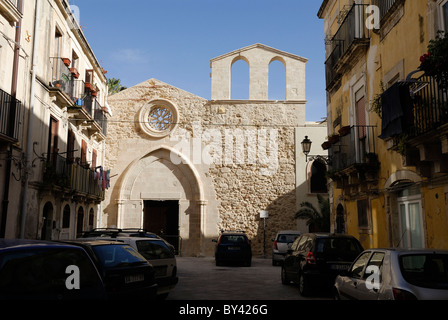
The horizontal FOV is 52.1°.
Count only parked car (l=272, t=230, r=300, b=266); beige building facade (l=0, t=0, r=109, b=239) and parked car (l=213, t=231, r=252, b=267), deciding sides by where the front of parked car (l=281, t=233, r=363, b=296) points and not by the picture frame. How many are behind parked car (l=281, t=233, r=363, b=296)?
0

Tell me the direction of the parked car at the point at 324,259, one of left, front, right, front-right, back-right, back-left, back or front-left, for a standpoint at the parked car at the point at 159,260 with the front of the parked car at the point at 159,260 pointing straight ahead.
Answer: back-right

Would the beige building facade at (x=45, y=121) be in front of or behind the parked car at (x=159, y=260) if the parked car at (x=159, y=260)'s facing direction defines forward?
in front

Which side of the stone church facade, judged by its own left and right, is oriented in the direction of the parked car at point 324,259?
front

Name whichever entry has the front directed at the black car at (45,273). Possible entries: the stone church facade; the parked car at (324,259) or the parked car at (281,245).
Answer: the stone church facade

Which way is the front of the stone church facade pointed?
toward the camera

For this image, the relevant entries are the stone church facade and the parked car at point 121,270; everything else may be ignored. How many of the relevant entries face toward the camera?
1

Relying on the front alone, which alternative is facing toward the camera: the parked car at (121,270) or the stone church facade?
the stone church facade

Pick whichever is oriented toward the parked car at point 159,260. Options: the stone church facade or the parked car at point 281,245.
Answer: the stone church facade

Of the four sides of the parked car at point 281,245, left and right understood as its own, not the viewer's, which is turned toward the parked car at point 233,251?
left

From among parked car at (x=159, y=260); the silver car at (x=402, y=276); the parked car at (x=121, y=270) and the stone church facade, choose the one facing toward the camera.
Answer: the stone church facade

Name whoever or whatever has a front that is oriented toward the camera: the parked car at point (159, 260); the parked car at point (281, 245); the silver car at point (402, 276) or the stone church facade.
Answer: the stone church facade

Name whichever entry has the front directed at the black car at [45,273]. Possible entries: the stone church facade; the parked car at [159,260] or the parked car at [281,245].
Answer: the stone church facade

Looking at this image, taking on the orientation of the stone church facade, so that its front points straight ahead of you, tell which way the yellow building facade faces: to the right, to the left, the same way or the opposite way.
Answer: to the right

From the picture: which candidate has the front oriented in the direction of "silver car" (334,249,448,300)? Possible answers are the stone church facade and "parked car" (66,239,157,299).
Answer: the stone church facade

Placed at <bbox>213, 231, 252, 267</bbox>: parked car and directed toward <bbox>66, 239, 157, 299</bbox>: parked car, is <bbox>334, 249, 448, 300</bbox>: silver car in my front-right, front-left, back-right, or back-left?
front-left

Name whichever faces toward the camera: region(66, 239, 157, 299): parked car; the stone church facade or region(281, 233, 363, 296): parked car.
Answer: the stone church facade

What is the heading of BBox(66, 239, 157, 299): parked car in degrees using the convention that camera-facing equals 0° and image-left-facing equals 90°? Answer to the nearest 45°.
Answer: approximately 135°
